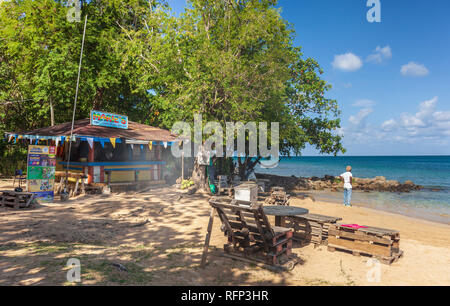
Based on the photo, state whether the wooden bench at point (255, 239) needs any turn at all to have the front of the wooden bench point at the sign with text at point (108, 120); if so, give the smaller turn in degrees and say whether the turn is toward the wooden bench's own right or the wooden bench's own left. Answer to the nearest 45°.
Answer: approximately 90° to the wooden bench's own left

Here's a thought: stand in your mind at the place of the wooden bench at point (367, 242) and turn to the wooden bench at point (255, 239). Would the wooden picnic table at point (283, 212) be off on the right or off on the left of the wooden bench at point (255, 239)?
right

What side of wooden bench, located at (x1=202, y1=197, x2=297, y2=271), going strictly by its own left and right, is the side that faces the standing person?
front

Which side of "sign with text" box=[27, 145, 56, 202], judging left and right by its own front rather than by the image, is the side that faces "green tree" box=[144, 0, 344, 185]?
left

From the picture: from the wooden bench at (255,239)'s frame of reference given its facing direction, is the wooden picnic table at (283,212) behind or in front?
in front

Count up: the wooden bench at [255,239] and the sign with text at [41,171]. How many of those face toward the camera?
1

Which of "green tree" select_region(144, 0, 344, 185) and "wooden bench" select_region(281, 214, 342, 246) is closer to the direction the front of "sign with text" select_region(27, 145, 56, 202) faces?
the wooden bench

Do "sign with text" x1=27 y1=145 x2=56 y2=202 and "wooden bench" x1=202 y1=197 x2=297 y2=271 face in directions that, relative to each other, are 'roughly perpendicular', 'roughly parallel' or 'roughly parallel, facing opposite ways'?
roughly perpendicular

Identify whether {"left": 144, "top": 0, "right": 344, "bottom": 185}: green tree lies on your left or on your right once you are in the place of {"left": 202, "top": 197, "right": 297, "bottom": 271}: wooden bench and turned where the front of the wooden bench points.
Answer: on your left

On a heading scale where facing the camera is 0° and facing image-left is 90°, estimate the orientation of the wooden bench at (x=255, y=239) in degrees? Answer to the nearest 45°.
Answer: approximately 225°
